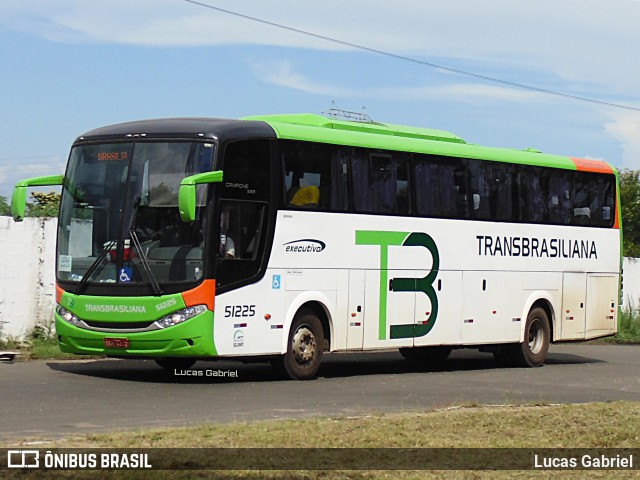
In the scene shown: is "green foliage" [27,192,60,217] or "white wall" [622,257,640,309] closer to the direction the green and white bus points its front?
the green foliage

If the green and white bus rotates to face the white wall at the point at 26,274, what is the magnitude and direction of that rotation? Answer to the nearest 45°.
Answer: approximately 90° to its right

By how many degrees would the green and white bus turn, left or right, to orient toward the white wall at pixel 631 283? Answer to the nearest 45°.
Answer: approximately 180°

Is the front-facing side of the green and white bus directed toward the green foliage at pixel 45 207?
no

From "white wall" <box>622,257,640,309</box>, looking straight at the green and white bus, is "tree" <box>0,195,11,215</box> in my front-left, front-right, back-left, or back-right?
front-right

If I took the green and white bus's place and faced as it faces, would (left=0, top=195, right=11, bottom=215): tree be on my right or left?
on my right

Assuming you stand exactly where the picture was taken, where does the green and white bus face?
facing the viewer and to the left of the viewer
